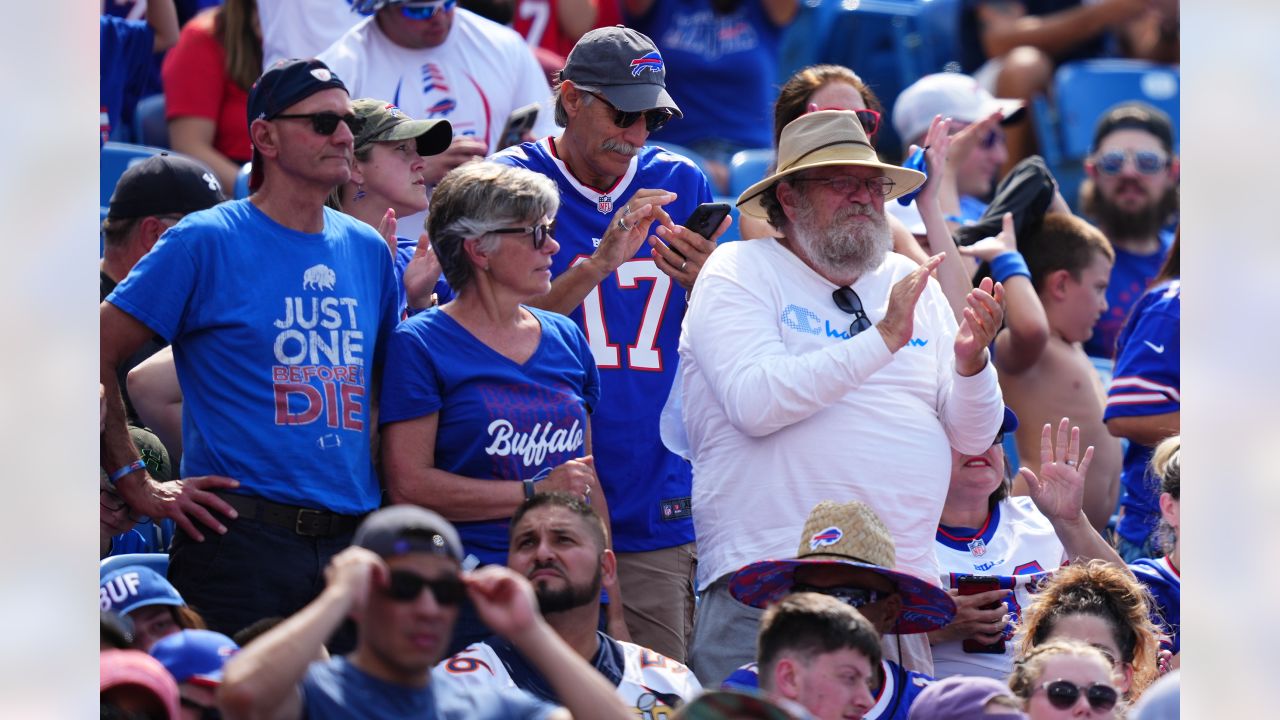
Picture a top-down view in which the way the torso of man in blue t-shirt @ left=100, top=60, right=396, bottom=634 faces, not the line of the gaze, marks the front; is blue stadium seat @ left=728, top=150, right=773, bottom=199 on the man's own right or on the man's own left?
on the man's own left

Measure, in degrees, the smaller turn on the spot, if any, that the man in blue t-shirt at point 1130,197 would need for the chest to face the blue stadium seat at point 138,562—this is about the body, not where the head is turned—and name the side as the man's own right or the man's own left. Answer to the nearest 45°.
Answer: approximately 45° to the man's own right

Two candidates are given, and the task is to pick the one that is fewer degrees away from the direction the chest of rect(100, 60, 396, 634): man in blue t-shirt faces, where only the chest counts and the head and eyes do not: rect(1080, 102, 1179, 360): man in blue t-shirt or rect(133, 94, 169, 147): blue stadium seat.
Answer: the man in blue t-shirt

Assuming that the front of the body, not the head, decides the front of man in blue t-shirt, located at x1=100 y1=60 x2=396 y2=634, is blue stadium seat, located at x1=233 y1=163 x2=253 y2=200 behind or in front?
behind

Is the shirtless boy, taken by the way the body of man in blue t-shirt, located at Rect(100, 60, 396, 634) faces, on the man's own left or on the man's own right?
on the man's own left

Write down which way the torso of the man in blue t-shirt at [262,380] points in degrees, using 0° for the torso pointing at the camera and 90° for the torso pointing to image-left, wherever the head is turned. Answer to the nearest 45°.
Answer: approximately 315°

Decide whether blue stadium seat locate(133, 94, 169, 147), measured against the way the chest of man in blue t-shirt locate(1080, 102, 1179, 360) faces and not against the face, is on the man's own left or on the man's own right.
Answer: on the man's own right

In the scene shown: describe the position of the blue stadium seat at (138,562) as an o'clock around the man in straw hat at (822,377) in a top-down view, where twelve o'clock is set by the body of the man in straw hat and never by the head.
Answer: The blue stadium seat is roughly at 4 o'clock from the man in straw hat.

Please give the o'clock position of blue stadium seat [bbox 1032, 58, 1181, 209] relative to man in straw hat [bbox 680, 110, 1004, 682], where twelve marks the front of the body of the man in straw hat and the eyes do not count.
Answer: The blue stadium seat is roughly at 8 o'clock from the man in straw hat.

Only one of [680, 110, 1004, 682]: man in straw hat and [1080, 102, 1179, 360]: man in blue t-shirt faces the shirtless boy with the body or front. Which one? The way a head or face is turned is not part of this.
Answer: the man in blue t-shirt

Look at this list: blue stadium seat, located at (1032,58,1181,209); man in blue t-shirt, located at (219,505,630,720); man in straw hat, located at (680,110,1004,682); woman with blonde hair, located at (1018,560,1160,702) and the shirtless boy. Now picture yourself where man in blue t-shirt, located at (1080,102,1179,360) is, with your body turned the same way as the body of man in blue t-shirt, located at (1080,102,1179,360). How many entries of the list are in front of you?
4
